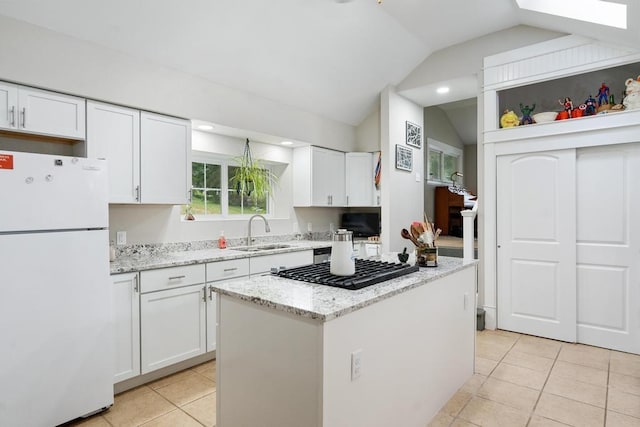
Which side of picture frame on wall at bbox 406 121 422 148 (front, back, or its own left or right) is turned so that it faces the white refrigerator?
right

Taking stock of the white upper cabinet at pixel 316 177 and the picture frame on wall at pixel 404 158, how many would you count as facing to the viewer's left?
0

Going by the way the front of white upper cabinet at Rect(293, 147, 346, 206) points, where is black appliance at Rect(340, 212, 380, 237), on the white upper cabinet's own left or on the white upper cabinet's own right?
on the white upper cabinet's own left

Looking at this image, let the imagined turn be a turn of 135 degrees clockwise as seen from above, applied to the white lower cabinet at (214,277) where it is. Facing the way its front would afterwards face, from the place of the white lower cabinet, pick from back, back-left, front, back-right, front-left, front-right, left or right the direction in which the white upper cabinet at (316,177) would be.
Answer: back-right

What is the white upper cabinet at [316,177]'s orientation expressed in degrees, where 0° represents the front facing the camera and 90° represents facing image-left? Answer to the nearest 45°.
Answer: approximately 315°

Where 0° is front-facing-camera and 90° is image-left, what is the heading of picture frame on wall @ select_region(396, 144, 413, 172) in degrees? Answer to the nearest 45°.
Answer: approximately 315°

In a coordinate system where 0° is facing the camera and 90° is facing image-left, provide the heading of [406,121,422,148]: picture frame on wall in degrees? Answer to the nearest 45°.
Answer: approximately 315°

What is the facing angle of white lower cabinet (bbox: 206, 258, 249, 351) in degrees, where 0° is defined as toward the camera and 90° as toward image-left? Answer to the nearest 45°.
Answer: approximately 315°

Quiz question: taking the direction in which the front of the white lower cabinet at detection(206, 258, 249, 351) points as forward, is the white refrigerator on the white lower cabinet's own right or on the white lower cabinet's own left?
on the white lower cabinet's own right
